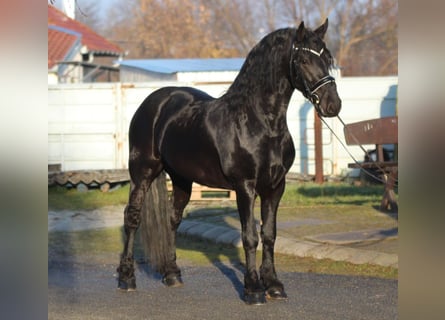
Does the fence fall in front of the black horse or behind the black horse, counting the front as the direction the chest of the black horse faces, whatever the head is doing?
behind

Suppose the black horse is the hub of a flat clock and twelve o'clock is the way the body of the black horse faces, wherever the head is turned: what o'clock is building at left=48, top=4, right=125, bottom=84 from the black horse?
The building is roughly at 7 o'clock from the black horse.

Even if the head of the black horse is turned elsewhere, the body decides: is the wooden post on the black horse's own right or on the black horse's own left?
on the black horse's own left

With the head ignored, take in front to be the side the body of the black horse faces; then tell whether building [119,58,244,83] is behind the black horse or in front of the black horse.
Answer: behind

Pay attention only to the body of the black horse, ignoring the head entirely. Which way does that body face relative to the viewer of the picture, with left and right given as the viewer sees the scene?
facing the viewer and to the right of the viewer
